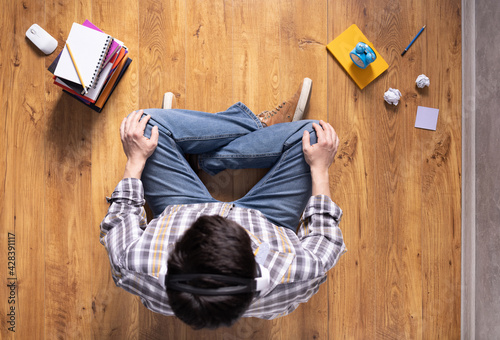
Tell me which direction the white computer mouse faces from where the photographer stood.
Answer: facing away from the viewer and to the left of the viewer

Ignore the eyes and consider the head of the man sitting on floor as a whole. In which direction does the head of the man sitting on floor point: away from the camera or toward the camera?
away from the camera

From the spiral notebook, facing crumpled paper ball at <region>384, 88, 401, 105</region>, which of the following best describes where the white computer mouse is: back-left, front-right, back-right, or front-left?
back-left

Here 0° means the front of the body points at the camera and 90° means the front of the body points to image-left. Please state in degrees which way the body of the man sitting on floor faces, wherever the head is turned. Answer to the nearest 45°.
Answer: approximately 180°
